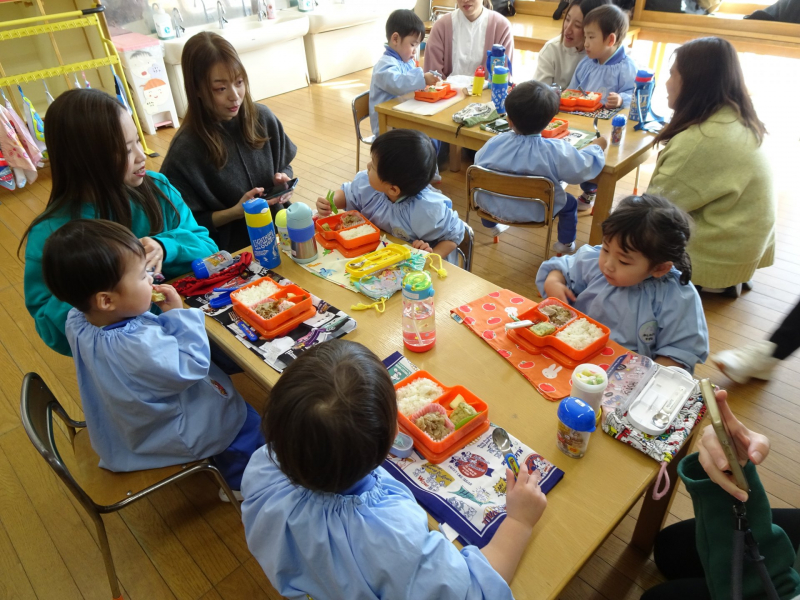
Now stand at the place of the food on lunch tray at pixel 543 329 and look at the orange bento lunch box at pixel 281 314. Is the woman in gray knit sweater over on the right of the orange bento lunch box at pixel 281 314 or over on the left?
right

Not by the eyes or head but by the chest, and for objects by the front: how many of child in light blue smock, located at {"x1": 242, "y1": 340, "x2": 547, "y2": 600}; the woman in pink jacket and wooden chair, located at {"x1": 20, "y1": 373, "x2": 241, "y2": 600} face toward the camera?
1

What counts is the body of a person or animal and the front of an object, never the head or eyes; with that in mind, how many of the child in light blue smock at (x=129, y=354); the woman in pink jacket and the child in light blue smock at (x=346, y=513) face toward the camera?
1

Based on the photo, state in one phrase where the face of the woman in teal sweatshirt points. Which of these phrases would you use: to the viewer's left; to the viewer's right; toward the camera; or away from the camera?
to the viewer's right

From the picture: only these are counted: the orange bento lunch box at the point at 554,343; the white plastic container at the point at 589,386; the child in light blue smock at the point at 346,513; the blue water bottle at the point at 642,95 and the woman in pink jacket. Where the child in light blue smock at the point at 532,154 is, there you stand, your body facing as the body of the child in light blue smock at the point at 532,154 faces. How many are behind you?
3

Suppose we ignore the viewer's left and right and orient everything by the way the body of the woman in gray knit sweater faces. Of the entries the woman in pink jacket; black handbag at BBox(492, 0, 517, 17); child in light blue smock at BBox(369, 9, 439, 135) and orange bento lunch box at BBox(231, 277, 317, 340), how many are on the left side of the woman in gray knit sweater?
3

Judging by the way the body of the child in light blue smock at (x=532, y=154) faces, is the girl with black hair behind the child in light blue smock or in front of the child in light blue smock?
behind

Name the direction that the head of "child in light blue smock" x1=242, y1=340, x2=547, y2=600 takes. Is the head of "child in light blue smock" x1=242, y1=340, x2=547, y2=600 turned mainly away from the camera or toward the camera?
away from the camera

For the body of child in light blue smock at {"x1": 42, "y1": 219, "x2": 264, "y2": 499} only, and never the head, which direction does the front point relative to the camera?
to the viewer's right

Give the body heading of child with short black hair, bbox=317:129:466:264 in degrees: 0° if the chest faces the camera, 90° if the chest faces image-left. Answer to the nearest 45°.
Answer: approximately 45°

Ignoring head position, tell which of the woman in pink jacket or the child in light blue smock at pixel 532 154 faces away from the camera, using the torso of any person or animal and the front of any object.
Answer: the child in light blue smock

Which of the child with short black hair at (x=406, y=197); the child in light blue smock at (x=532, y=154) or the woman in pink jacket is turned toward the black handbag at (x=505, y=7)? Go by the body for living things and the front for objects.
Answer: the child in light blue smock

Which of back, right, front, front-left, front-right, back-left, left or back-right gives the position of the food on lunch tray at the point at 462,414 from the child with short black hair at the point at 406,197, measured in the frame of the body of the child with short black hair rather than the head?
front-left

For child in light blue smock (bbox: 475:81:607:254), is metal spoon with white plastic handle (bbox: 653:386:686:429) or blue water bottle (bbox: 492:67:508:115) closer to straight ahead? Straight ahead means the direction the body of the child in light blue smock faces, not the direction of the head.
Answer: the blue water bottle

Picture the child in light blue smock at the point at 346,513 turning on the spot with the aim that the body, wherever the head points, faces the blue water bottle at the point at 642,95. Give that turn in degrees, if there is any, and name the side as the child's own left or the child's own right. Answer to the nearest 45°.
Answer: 0° — they already face it

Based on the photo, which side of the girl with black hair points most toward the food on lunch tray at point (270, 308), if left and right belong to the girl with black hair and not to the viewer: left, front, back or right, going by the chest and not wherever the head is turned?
front

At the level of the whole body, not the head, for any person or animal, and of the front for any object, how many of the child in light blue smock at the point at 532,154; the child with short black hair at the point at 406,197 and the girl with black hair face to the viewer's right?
0
